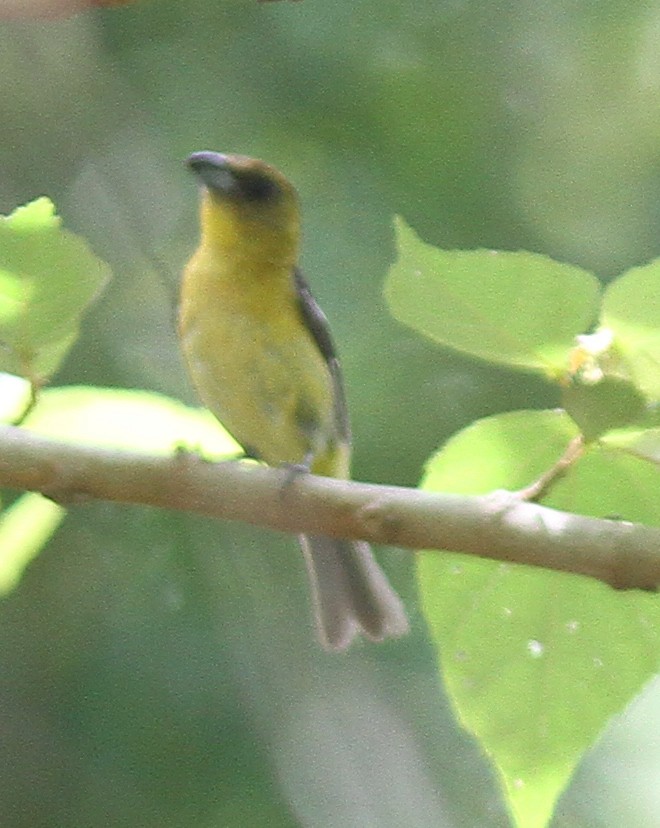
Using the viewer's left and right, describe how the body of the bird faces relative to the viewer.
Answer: facing the viewer and to the left of the viewer
